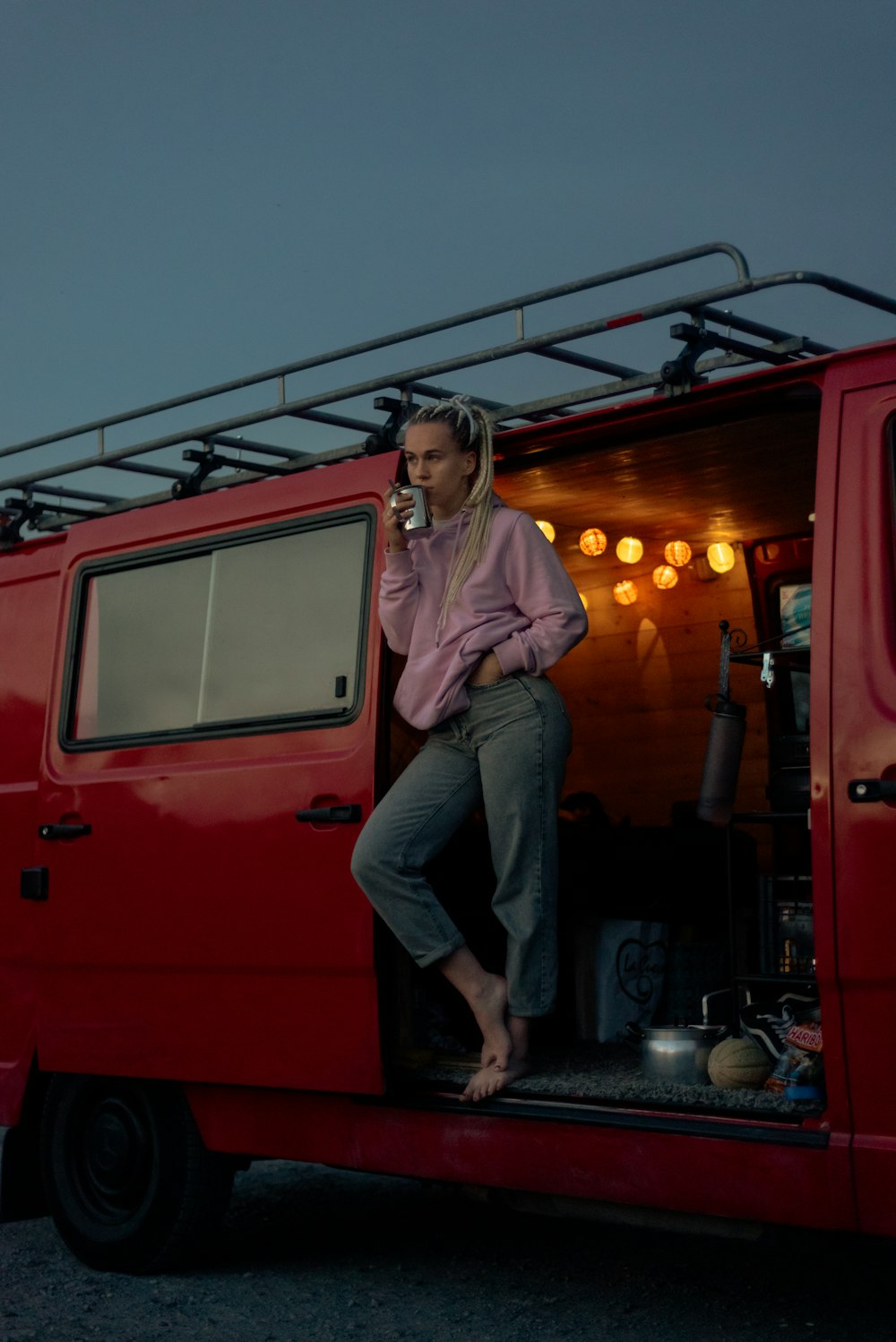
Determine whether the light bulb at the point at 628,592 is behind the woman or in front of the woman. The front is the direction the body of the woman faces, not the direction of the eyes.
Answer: behind

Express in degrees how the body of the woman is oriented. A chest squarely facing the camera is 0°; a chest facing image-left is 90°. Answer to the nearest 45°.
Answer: approximately 45°

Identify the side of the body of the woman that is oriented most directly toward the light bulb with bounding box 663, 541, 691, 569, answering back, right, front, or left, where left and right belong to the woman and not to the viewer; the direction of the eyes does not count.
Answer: back

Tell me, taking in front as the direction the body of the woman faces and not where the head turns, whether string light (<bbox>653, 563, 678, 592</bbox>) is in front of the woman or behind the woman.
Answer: behind
